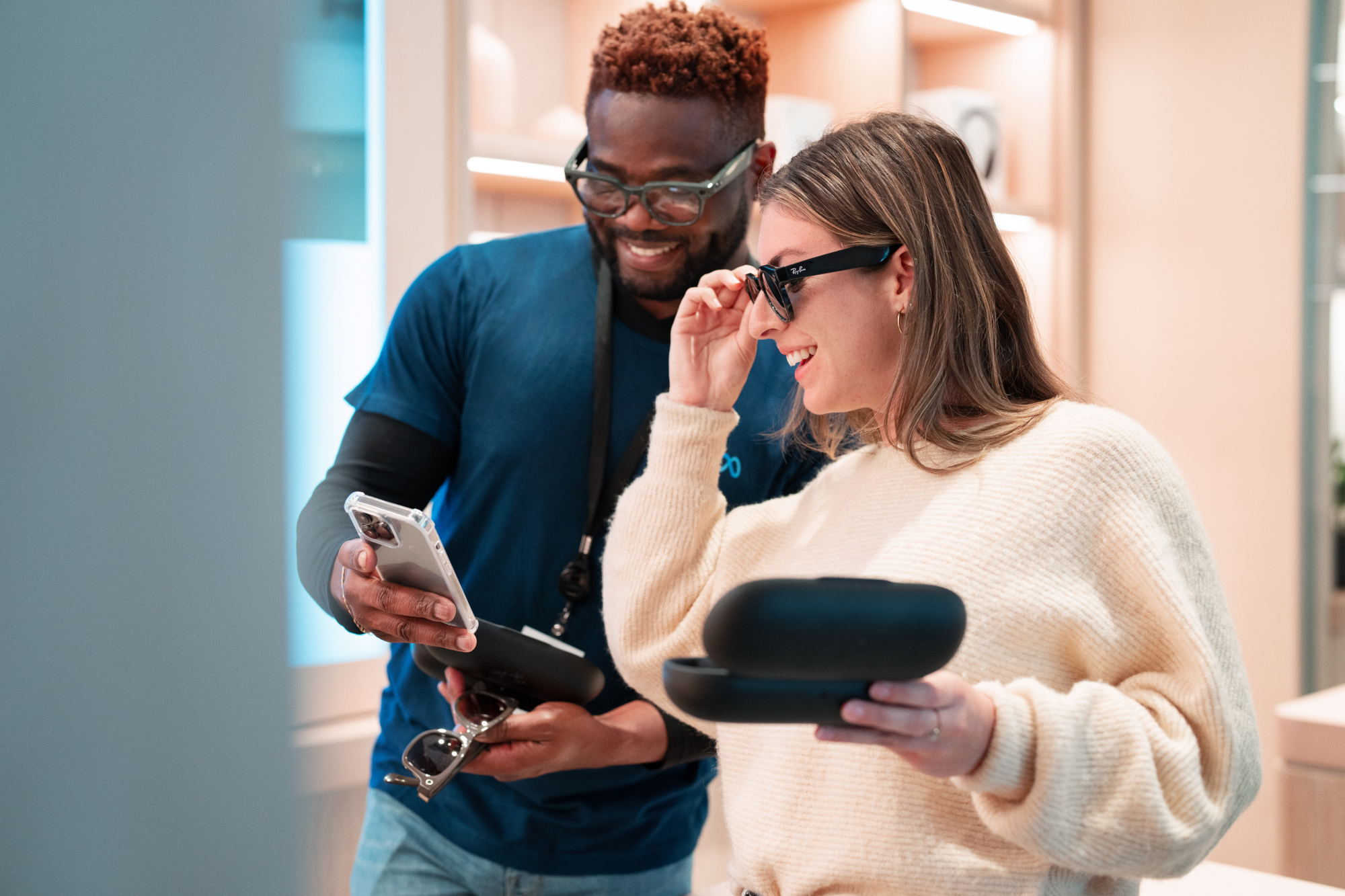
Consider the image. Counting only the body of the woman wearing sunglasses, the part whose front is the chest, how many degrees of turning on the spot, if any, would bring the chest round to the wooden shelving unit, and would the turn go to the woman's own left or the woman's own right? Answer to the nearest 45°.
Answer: approximately 135° to the woman's own right

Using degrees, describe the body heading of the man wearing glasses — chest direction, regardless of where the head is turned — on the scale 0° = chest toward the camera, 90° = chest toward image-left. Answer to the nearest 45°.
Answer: approximately 0°

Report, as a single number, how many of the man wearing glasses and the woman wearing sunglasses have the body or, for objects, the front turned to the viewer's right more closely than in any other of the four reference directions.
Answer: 0

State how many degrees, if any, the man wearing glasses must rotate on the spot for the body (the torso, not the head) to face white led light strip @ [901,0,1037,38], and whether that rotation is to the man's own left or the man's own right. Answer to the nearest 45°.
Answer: approximately 135° to the man's own left

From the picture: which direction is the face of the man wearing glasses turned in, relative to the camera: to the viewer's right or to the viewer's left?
to the viewer's left

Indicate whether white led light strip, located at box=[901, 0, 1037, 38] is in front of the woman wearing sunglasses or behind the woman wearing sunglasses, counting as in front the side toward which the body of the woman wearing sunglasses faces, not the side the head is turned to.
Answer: behind

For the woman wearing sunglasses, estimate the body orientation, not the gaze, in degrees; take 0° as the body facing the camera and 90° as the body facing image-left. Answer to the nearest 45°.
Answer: approximately 45°

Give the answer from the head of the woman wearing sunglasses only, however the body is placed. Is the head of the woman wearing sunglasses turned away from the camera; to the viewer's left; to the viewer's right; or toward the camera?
to the viewer's left
